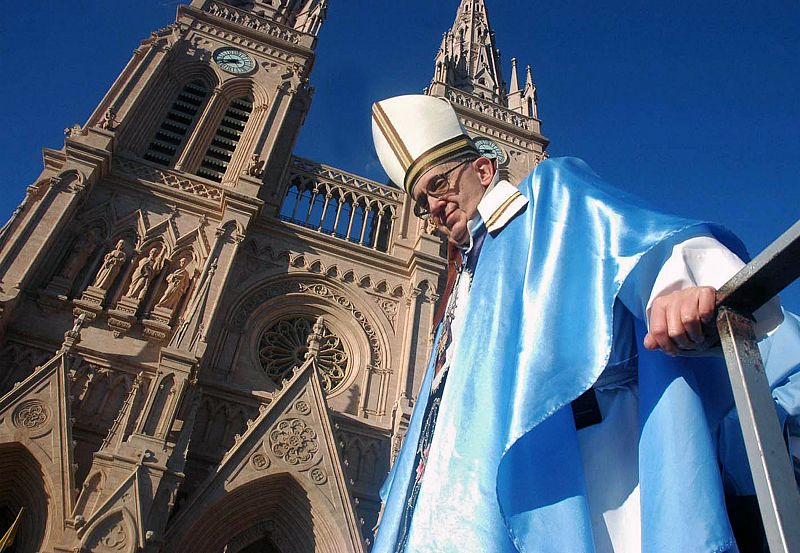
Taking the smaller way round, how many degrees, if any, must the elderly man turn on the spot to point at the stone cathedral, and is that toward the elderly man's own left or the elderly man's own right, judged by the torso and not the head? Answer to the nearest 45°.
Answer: approximately 90° to the elderly man's own right

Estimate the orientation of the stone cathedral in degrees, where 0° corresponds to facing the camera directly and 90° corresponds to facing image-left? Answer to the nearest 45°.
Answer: approximately 0°

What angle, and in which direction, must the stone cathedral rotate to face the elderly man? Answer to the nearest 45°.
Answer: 0° — it already faces them
